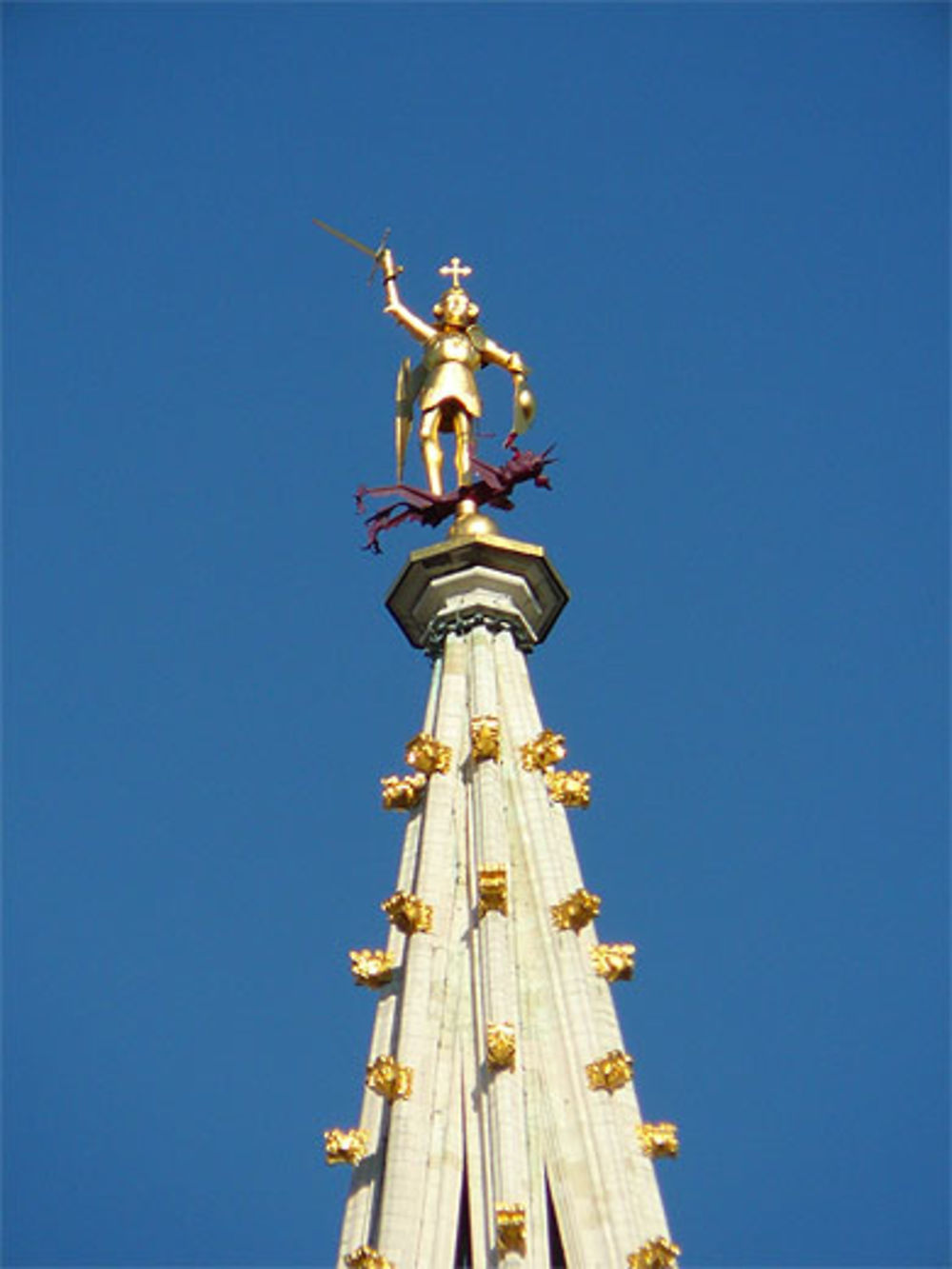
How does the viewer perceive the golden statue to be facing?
facing the viewer
